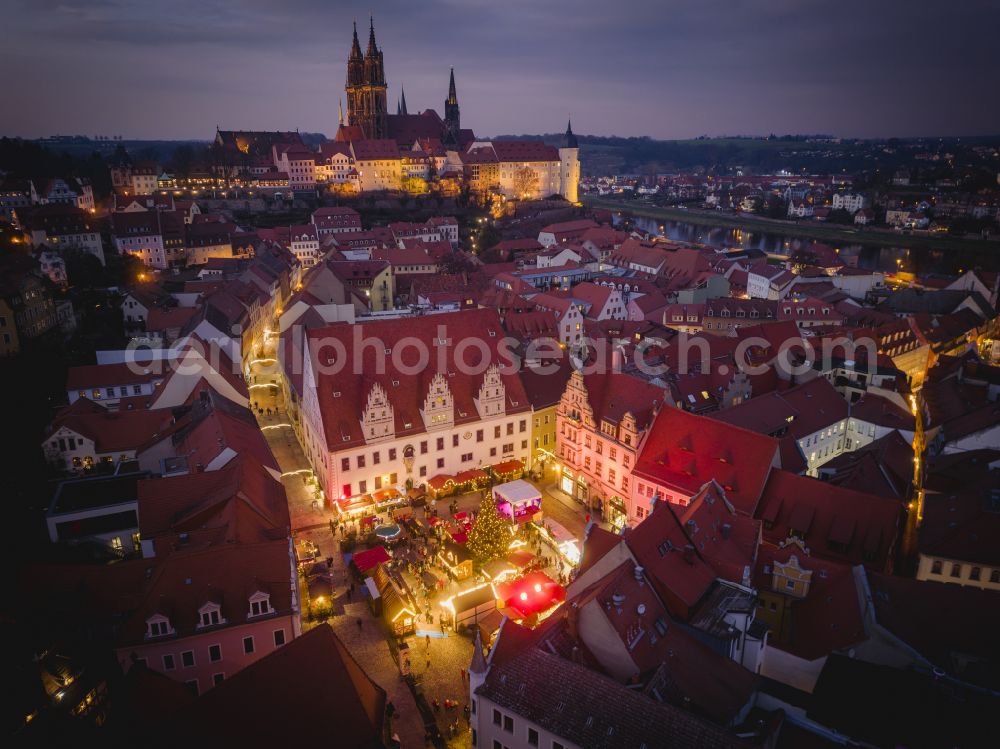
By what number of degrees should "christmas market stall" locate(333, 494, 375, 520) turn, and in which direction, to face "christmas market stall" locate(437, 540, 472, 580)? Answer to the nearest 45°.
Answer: approximately 45° to its left

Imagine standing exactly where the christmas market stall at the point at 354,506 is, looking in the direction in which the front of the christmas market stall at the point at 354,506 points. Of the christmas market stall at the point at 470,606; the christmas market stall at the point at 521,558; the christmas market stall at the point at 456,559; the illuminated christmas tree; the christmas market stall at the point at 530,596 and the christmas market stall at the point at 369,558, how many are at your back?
0

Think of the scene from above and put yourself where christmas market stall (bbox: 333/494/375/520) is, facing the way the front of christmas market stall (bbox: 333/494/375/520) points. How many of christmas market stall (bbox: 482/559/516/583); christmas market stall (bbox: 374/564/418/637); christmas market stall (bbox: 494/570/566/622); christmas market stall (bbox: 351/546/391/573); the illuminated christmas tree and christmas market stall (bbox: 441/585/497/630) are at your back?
0

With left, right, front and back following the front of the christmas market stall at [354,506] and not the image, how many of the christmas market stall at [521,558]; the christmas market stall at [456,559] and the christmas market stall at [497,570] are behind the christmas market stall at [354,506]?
0

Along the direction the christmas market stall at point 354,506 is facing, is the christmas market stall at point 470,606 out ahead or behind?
ahead

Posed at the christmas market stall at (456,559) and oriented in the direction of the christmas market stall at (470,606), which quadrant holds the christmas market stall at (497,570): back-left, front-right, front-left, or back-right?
front-left

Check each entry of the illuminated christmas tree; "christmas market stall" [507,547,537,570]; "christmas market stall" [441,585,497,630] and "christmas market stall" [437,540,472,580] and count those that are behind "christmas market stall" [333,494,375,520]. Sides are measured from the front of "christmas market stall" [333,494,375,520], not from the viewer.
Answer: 0

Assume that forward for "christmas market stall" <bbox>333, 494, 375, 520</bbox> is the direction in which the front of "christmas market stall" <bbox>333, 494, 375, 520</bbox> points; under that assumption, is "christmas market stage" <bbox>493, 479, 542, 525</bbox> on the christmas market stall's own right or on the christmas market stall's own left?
on the christmas market stall's own left

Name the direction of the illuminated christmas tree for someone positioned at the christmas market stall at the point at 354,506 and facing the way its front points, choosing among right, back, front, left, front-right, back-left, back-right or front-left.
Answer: front-left

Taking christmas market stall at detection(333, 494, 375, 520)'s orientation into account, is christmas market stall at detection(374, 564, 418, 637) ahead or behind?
ahead

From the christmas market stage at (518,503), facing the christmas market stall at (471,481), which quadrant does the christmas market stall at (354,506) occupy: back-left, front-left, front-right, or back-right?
front-left

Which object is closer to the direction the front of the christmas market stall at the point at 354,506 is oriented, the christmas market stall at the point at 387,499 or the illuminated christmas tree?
the illuminated christmas tree

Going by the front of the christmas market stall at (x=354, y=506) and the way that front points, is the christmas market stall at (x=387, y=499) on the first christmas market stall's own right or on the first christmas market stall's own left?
on the first christmas market stall's own left

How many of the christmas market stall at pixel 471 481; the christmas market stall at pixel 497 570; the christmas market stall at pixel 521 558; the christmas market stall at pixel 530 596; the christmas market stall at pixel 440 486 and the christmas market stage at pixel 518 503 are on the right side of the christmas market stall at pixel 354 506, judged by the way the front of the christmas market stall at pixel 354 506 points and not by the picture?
0

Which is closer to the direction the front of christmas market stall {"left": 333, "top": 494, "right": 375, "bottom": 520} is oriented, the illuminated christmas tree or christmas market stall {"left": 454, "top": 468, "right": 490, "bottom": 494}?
the illuminated christmas tree

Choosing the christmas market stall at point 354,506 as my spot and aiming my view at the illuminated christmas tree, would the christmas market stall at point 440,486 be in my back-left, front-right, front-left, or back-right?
front-left

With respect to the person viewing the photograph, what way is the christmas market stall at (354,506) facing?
facing the viewer

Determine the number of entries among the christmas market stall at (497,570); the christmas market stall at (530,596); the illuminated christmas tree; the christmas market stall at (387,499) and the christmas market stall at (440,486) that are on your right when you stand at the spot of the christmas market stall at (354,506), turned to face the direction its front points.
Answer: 0

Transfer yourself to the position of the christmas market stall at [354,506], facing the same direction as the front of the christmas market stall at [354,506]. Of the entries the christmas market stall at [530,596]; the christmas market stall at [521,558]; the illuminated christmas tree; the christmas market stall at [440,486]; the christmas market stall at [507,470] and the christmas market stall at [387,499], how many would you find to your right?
0

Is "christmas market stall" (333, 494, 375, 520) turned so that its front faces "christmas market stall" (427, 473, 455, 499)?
no

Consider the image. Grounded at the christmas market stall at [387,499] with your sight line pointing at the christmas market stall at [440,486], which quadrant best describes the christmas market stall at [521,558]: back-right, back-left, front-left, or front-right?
front-right

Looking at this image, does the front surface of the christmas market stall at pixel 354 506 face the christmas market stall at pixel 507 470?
no
